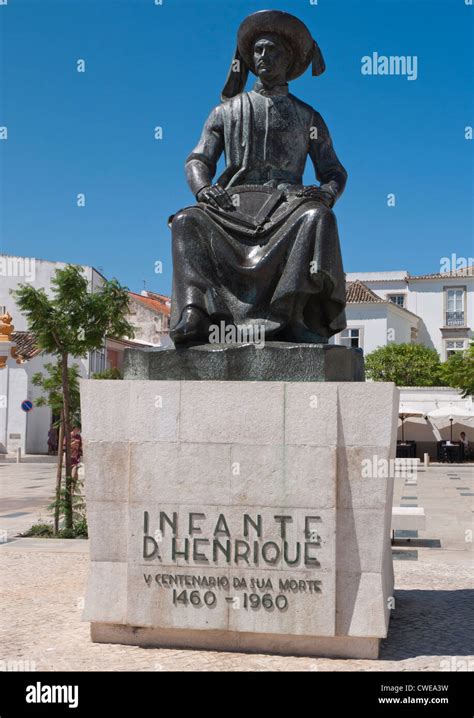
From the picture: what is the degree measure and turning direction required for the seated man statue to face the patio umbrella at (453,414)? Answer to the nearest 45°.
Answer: approximately 180°

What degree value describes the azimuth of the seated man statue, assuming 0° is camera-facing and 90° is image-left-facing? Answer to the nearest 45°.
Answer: approximately 0°

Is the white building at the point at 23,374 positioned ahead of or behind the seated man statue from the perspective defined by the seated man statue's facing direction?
behind

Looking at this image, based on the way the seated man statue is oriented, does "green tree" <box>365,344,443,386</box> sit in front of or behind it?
behind

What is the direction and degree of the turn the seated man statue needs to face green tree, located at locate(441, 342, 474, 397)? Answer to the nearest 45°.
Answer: approximately 180°

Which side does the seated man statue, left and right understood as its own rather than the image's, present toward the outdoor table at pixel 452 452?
back
